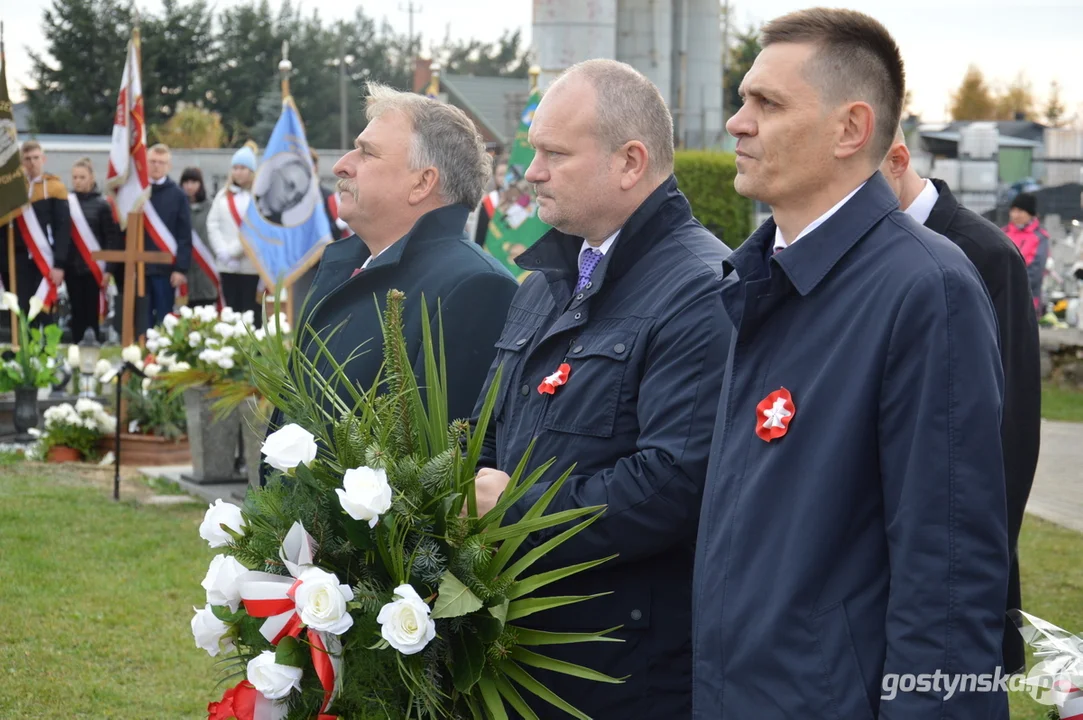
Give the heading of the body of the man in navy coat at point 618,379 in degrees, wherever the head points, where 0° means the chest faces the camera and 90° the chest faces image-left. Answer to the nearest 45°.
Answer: approximately 45°

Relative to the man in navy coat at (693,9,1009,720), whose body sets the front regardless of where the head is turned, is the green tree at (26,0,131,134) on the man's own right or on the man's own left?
on the man's own right

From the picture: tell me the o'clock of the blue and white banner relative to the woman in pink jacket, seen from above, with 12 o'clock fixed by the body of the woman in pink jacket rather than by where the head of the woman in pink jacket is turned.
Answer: The blue and white banner is roughly at 12 o'clock from the woman in pink jacket.

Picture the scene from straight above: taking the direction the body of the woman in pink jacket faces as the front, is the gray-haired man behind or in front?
in front

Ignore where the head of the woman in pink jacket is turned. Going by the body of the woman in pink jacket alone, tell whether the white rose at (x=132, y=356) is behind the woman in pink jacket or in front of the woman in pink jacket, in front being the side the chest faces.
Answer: in front

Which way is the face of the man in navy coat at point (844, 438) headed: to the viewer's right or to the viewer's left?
to the viewer's left

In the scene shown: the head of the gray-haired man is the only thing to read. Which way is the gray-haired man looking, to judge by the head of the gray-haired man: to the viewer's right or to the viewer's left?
to the viewer's left
